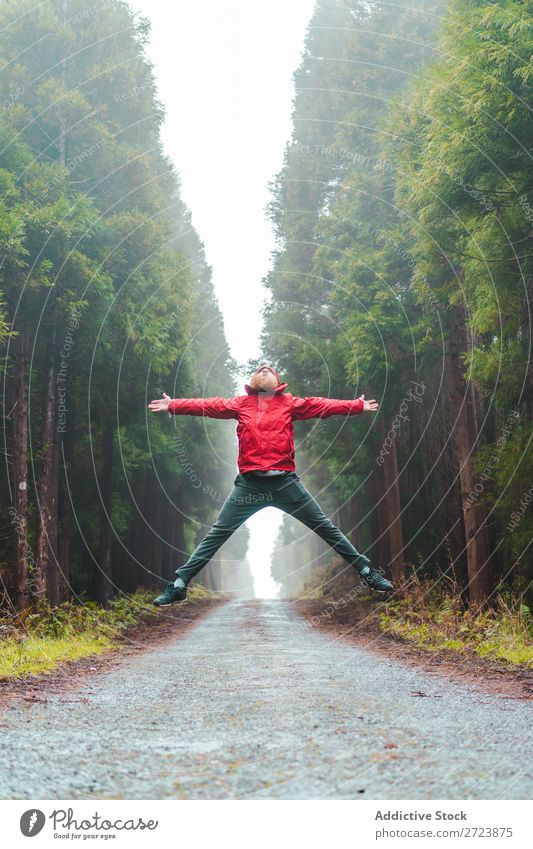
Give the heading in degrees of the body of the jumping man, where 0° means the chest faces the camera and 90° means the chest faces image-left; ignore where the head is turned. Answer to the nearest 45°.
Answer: approximately 0°
